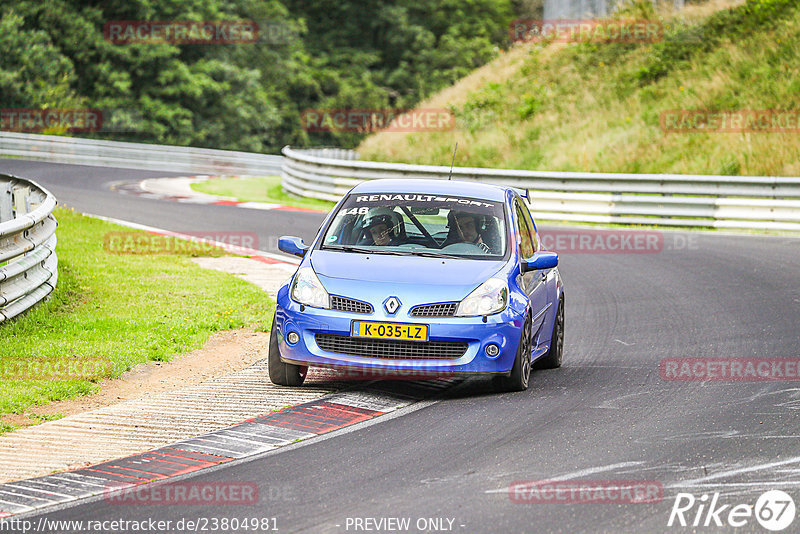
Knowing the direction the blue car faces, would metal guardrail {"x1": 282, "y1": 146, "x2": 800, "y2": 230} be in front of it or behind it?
behind

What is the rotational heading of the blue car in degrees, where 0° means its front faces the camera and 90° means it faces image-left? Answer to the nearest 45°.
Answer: approximately 0°

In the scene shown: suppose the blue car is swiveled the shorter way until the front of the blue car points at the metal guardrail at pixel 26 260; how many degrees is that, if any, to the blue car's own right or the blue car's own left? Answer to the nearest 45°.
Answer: approximately 135° to the blue car's own right

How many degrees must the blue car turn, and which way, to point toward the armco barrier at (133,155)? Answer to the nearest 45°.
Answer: approximately 180°
